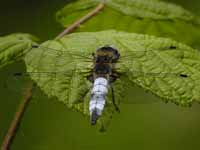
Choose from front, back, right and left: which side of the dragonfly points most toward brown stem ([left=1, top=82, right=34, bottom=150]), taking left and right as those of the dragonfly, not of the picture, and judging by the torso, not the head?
left

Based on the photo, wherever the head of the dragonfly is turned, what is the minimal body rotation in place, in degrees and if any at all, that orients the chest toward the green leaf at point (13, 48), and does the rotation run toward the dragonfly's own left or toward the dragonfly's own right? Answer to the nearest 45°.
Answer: approximately 90° to the dragonfly's own left

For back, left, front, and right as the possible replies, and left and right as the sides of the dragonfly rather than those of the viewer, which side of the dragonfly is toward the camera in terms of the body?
back
